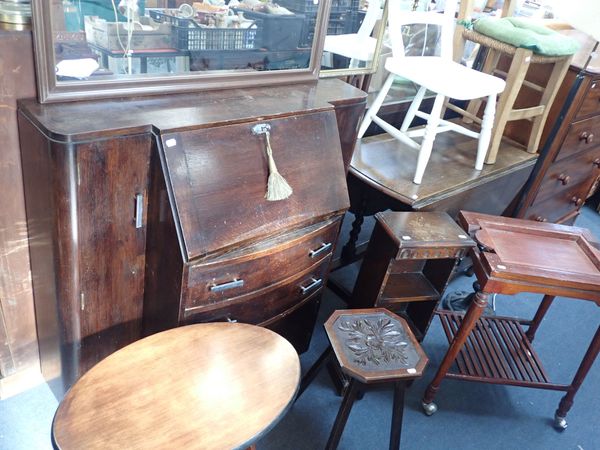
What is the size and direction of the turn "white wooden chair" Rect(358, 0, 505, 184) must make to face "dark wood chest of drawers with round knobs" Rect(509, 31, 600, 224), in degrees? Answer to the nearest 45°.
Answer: approximately 90° to its left

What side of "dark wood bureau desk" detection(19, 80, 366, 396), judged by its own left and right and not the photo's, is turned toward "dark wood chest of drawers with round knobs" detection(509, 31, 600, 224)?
left

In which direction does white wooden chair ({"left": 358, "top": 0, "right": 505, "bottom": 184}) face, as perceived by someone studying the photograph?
facing the viewer and to the right of the viewer

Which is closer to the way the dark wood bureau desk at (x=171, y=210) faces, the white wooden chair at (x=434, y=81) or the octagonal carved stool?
the octagonal carved stool

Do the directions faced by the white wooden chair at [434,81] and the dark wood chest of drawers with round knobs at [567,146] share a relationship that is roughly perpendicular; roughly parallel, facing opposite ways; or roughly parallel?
roughly parallel

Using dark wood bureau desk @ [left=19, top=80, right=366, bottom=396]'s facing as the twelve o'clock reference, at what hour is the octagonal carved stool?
The octagonal carved stool is roughly at 11 o'clock from the dark wood bureau desk.

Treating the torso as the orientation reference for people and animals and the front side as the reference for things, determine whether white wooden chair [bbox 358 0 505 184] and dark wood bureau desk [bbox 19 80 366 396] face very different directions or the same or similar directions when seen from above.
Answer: same or similar directions

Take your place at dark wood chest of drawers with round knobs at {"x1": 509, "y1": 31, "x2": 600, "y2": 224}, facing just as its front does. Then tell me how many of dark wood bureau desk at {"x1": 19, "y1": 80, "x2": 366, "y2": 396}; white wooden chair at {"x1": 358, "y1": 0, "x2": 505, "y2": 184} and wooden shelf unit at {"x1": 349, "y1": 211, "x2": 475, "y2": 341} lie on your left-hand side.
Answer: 0

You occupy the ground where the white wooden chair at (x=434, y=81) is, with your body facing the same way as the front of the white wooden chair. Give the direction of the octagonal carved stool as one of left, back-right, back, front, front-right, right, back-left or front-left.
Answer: front-right

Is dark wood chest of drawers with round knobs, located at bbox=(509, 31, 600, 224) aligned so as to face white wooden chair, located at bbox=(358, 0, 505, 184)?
no

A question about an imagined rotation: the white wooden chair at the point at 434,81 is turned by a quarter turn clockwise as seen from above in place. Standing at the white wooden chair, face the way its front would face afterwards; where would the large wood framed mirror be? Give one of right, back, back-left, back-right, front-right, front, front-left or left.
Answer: front
